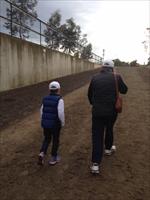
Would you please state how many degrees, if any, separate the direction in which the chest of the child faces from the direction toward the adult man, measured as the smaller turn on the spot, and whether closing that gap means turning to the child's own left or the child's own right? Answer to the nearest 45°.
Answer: approximately 45° to the child's own right

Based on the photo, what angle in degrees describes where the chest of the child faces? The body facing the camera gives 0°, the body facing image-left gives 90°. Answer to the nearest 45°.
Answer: approximately 225°
